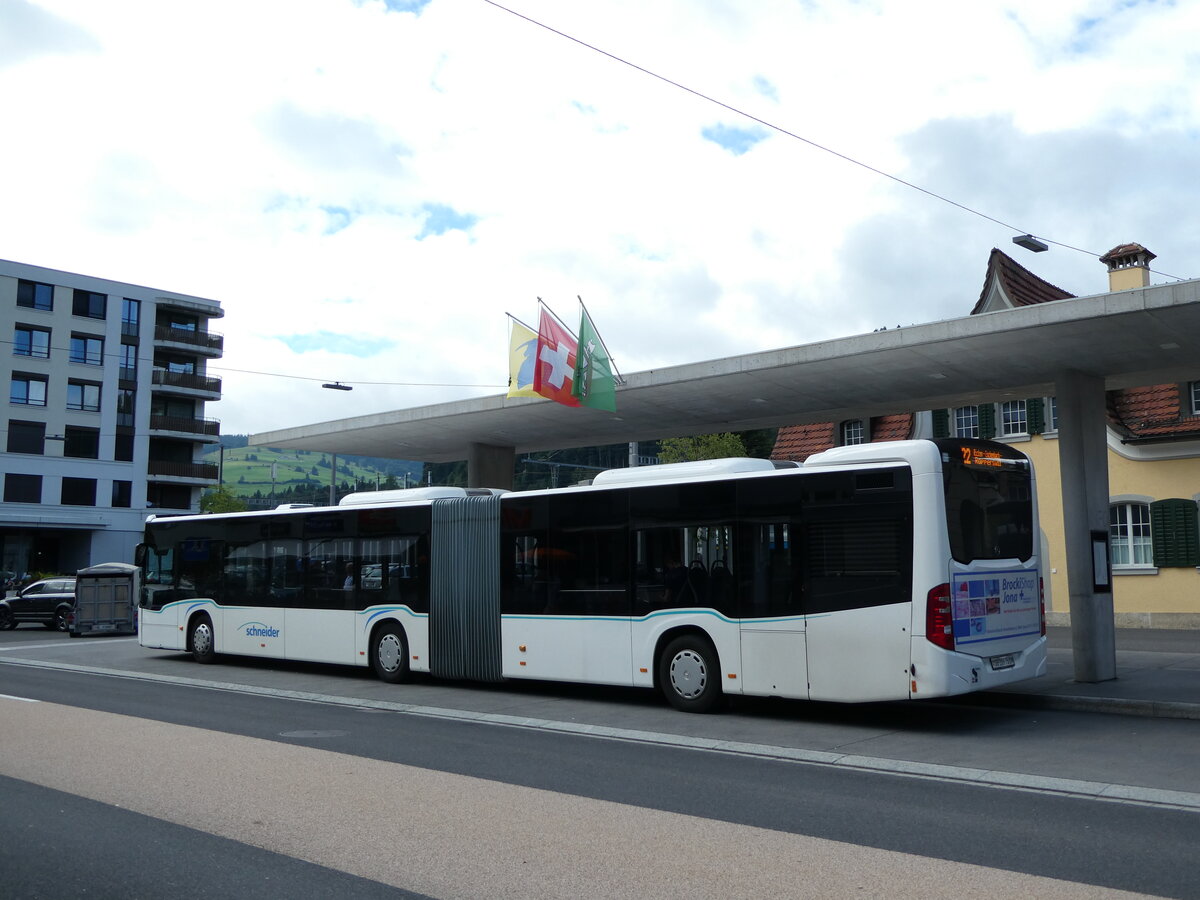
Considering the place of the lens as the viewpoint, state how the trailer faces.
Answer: facing away from the viewer

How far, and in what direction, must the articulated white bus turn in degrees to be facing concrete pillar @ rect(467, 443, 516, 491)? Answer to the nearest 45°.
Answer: approximately 45° to its right

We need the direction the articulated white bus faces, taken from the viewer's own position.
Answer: facing away from the viewer and to the left of the viewer

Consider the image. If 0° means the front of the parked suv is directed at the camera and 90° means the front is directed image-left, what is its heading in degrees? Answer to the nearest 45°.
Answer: approximately 90°

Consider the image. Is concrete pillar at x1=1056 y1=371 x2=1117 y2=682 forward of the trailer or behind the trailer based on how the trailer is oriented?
behind

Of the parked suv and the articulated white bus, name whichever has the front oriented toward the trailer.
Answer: the articulated white bus

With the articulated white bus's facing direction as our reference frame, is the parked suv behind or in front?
in front
